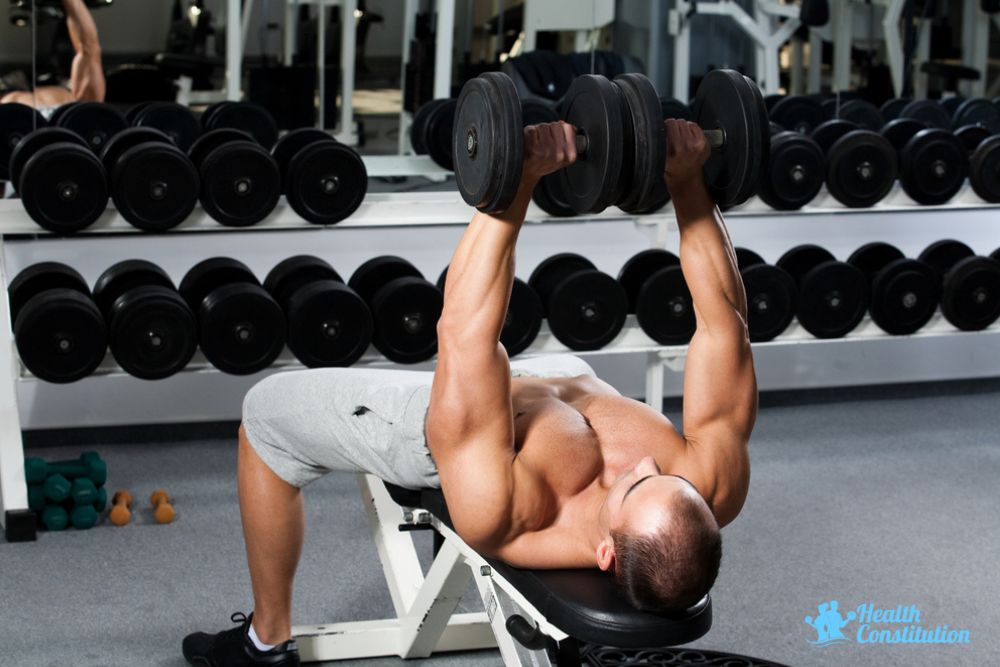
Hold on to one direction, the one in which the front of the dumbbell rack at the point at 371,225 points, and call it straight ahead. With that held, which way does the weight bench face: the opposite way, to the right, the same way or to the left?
to the right

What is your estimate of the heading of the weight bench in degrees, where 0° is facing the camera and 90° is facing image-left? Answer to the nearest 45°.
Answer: approximately 90°

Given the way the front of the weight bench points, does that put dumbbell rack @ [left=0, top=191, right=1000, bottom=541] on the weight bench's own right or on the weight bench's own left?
on the weight bench's own right

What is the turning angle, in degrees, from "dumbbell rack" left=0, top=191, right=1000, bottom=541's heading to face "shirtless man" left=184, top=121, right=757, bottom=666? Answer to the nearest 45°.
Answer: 0° — it already faces them

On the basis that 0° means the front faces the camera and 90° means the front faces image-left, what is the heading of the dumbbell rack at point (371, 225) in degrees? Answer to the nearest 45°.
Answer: approximately 0°

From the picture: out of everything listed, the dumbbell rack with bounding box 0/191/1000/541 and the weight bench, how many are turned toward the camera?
1
